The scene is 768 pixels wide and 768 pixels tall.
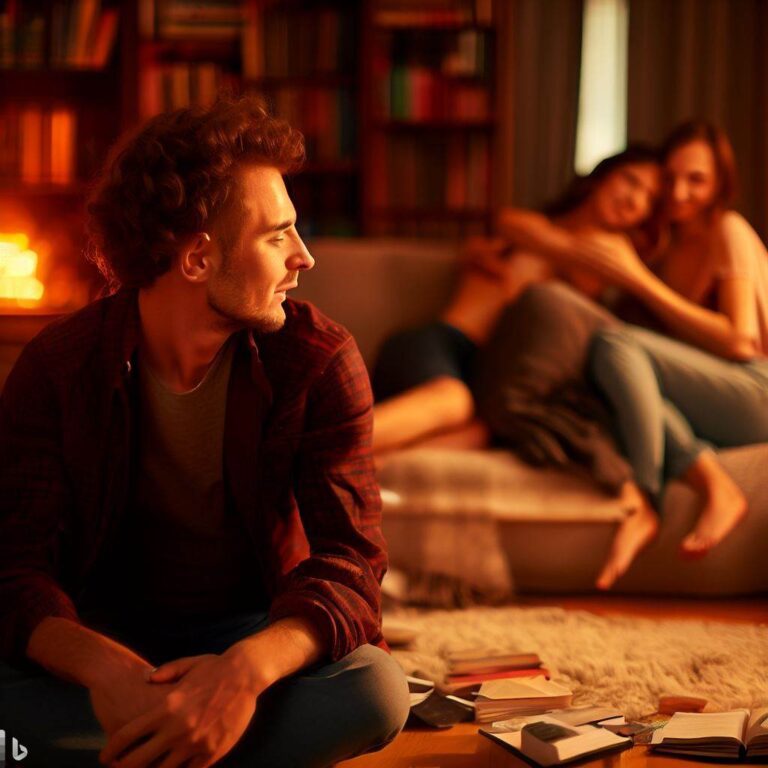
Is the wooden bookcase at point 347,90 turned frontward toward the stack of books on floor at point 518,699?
yes

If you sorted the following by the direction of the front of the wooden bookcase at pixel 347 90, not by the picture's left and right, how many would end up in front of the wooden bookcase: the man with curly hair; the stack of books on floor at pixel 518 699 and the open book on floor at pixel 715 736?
3

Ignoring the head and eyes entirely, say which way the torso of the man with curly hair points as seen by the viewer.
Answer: toward the camera

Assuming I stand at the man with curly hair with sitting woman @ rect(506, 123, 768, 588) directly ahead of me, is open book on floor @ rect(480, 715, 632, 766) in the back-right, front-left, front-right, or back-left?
front-right

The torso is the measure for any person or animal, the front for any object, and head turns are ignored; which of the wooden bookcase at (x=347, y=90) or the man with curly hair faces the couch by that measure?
the wooden bookcase

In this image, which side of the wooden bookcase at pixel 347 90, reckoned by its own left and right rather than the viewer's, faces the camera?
front

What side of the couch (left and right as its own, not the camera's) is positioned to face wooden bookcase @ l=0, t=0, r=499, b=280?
back

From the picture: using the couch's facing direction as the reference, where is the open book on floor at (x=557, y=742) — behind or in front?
in front

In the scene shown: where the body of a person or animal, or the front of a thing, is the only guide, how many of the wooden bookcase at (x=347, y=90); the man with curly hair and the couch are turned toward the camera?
3

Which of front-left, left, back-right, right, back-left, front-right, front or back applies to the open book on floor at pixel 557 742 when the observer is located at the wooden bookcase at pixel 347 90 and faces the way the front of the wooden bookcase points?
front

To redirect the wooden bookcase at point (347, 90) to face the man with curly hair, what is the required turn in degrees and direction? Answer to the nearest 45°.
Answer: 0° — it already faces them

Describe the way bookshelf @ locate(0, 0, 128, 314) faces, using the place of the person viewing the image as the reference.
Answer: facing the viewer

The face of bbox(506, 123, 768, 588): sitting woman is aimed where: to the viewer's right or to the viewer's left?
to the viewer's left

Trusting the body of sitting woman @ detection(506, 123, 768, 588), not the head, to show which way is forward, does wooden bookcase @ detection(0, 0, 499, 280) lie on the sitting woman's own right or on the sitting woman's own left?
on the sitting woman's own right

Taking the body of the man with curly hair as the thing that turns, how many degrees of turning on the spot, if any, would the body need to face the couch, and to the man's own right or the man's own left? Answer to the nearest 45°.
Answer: approximately 135° to the man's own left

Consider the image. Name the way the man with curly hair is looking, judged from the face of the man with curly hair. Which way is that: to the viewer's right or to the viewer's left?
to the viewer's right
